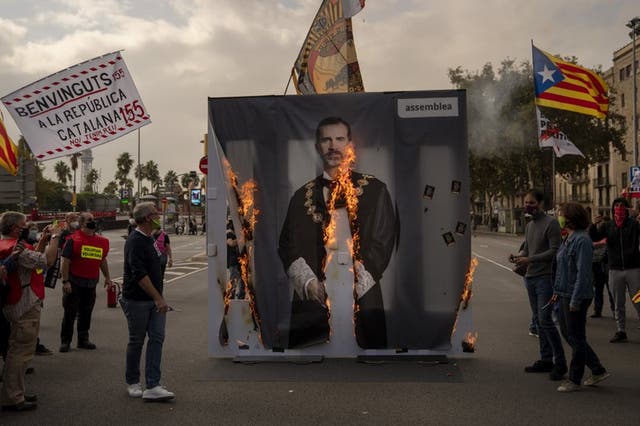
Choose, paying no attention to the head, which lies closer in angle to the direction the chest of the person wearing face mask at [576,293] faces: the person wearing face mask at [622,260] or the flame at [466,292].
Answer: the flame

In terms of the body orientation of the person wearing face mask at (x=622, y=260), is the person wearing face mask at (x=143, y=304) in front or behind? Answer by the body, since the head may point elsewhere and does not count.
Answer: in front

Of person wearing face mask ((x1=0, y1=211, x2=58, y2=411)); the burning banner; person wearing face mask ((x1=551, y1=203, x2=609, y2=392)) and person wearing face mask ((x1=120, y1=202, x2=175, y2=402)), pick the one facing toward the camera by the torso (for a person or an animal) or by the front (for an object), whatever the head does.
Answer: the burning banner

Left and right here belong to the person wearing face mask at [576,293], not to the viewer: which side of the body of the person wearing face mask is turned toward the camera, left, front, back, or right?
left

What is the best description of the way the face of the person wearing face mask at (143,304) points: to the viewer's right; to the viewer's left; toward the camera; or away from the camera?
to the viewer's right

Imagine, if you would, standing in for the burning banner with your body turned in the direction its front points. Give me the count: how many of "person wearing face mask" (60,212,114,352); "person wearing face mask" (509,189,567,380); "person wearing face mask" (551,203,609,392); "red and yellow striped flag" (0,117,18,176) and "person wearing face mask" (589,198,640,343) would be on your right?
2

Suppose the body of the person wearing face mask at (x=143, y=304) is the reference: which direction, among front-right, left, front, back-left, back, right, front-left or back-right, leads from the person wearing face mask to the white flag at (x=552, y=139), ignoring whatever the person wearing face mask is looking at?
front-left

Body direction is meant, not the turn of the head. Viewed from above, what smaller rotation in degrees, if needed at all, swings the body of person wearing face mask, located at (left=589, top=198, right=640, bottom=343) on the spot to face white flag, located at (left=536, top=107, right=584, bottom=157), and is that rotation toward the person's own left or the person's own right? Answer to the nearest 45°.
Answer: approximately 180°

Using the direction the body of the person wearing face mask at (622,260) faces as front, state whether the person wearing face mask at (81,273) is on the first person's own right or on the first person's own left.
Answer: on the first person's own right

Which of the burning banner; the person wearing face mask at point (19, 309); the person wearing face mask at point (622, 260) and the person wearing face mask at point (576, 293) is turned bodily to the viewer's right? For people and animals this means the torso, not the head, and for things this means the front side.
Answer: the person wearing face mask at point (19, 309)

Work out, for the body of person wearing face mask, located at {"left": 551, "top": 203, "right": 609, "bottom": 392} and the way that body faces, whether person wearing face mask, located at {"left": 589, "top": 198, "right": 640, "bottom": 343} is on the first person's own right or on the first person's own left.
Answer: on the first person's own right

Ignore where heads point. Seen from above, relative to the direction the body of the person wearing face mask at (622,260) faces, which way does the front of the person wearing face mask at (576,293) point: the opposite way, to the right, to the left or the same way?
to the right

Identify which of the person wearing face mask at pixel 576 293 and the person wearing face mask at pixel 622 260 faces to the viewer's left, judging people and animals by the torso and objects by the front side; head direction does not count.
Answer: the person wearing face mask at pixel 576 293

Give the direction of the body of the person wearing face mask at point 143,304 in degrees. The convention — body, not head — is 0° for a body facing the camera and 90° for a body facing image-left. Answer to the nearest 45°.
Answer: approximately 270°

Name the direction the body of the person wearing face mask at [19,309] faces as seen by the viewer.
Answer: to the viewer's right
